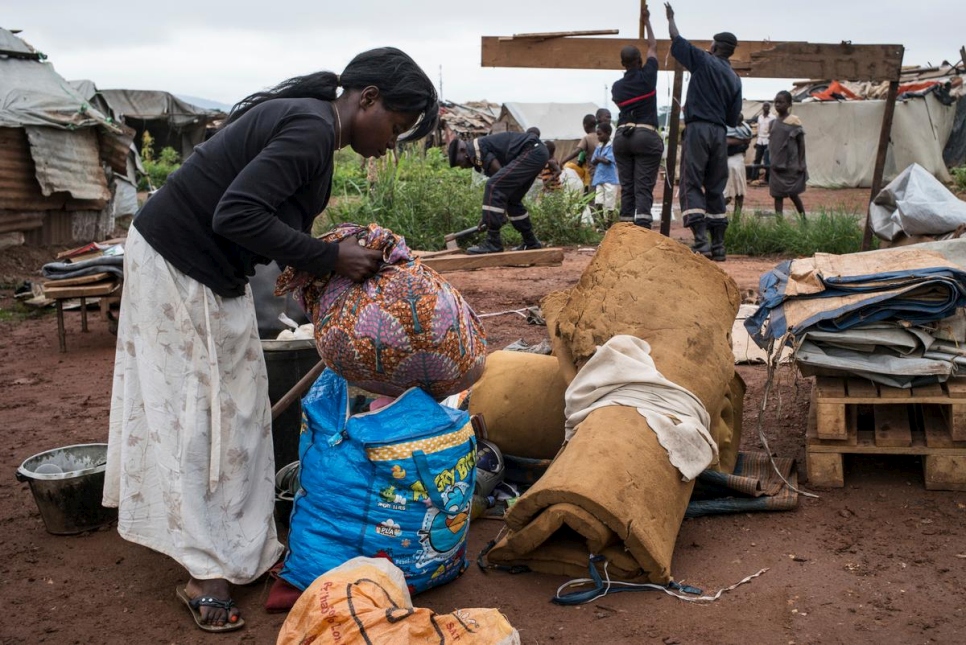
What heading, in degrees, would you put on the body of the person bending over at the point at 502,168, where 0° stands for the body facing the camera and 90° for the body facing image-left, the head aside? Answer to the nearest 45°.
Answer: approximately 90°

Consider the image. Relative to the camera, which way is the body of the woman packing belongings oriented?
to the viewer's right

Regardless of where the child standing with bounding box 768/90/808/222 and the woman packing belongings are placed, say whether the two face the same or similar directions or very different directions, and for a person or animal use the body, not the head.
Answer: very different directions

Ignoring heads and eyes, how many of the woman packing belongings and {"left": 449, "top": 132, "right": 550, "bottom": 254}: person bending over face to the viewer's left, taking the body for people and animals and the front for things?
1

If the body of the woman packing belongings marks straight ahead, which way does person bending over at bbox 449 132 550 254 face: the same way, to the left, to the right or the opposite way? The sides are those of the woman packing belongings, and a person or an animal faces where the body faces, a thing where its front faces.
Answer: the opposite way

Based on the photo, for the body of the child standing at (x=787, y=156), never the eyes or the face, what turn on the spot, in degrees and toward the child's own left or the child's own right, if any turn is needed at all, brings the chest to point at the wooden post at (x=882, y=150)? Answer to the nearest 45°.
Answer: approximately 45° to the child's own left

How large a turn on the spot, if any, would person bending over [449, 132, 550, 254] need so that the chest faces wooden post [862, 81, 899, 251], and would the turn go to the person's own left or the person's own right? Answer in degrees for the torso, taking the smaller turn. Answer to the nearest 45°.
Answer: approximately 135° to the person's own left

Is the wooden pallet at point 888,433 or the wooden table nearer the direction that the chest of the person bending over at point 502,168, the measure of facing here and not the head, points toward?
the wooden table

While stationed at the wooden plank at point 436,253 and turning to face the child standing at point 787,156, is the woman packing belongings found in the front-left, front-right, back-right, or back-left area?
back-right
